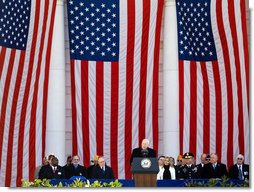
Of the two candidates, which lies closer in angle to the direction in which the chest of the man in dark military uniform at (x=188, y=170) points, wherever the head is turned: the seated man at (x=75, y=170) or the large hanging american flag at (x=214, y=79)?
the seated man

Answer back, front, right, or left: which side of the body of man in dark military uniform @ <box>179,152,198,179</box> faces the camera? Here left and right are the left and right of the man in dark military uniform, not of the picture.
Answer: front

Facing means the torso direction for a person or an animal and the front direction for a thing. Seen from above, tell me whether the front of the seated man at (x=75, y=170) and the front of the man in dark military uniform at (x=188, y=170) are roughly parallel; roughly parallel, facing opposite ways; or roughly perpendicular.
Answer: roughly parallel

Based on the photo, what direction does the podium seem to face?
toward the camera

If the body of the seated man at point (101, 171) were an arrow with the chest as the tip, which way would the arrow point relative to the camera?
toward the camera

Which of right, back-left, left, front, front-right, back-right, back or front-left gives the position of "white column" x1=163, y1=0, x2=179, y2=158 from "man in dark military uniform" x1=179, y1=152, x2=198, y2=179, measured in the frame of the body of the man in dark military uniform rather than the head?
back

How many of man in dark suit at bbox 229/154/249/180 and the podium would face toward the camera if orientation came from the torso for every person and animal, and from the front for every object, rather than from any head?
2

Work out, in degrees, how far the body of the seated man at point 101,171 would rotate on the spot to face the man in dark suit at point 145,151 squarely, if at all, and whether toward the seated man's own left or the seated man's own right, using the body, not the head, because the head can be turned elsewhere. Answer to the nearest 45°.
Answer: approximately 90° to the seated man's own left

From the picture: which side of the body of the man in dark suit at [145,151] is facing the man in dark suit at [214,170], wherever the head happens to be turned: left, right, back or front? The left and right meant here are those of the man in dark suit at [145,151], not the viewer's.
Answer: left

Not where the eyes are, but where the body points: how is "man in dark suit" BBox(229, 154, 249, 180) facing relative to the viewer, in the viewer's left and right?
facing the viewer

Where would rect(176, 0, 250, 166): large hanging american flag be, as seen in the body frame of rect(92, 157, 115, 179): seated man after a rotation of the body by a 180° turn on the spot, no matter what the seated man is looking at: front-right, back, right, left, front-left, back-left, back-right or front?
front-right
